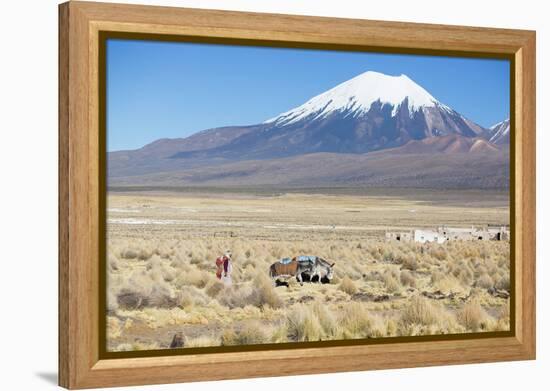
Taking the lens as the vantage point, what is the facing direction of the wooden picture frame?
facing the viewer and to the right of the viewer
